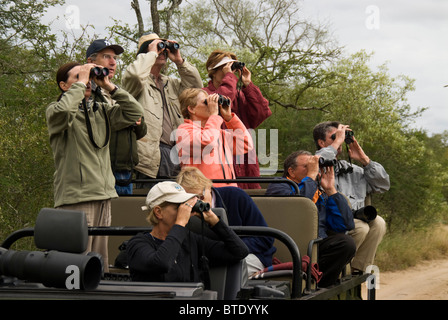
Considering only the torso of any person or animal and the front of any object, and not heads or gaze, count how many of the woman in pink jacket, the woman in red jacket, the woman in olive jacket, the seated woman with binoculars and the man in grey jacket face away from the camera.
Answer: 0

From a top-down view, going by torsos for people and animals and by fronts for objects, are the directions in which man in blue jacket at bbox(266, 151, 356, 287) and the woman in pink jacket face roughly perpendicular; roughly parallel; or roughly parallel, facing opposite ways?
roughly parallel

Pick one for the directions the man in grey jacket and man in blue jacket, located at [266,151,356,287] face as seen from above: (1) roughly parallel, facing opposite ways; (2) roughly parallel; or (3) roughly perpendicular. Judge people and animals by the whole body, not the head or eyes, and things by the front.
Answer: roughly parallel

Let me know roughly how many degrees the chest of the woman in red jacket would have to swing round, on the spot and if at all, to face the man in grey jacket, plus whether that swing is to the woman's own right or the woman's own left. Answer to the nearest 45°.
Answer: approximately 45° to the woman's own left

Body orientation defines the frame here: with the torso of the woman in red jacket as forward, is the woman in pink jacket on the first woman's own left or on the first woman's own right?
on the first woman's own right

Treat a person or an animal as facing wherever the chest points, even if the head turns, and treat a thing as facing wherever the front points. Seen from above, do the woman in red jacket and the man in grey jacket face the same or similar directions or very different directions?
same or similar directions

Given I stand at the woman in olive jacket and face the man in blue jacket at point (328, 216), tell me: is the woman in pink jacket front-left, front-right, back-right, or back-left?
front-left

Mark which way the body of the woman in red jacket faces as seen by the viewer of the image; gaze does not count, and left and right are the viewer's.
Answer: facing the viewer and to the right of the viewer
